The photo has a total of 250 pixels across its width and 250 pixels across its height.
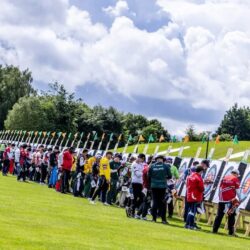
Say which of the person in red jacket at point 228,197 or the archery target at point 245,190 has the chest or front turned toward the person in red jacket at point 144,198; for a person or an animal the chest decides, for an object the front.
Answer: the archery target

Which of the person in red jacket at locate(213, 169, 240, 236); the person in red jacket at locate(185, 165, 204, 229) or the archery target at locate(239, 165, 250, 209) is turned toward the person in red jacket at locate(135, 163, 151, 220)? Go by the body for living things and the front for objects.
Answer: the archery target

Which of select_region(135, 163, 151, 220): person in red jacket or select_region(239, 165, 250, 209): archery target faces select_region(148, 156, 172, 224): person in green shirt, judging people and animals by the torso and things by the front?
the archery target

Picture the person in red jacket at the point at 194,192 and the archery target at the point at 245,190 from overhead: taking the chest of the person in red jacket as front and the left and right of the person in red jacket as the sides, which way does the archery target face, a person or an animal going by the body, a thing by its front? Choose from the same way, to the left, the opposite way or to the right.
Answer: the opposite way

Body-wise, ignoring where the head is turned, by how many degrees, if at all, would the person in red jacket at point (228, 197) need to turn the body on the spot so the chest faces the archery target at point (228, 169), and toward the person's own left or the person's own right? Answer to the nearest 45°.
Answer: approximately 45° to the person's own left

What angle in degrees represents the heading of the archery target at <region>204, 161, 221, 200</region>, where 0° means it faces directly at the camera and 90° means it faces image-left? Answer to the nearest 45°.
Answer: approximately 45°

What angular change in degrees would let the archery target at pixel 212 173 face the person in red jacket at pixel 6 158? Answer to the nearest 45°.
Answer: approximately 90° to its right
